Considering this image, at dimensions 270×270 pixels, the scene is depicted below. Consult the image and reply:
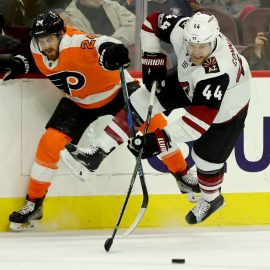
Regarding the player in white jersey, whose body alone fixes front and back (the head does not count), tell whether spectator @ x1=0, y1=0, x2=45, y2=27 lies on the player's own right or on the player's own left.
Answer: on the player's own right

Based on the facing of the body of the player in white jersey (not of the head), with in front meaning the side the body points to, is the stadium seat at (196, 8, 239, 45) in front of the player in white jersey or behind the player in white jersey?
behind

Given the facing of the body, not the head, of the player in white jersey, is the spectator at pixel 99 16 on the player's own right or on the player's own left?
on the player's own right

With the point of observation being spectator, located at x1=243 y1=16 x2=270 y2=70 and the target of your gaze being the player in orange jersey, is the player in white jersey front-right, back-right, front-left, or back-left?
front-left

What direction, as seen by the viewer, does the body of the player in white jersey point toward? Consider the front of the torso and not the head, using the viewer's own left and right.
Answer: facing the viewer and to the left of the viewer

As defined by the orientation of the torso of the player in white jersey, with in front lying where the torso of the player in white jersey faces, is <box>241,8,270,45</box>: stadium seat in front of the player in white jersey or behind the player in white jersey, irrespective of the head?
behind

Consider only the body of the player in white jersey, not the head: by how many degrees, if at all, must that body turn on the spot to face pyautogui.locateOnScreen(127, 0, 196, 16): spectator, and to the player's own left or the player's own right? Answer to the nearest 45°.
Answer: approximately 135° to the player's own right

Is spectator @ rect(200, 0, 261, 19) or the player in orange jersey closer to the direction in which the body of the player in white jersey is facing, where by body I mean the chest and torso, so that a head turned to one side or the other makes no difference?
the player in orange jersey
